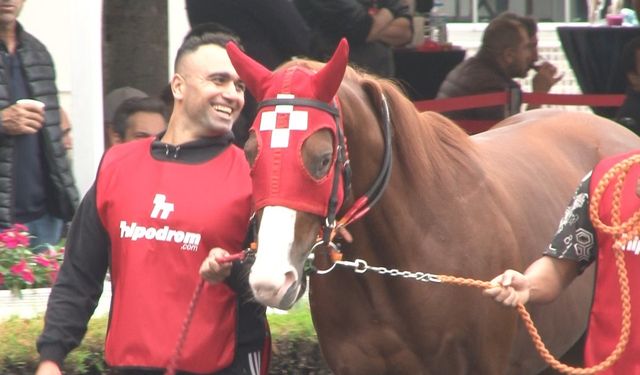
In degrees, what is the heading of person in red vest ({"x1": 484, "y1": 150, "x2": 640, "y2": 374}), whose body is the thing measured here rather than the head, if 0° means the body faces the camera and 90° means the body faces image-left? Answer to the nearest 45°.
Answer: approximately 45°

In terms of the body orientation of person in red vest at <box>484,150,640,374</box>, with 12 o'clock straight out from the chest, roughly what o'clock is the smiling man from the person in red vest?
The smiling man is roughly at 2 o'clock from the person in red vest.

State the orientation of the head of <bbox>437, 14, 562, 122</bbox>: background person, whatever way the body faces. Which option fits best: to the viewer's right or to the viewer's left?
to the viewer's right

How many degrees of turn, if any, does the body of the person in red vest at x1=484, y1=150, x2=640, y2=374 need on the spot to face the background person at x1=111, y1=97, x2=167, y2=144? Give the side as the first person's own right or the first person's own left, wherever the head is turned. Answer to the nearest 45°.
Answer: approximately 90° to the first person's own right

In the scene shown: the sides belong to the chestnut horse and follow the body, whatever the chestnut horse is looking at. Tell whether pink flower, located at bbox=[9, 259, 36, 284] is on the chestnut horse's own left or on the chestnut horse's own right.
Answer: on the chestnut horse's own right

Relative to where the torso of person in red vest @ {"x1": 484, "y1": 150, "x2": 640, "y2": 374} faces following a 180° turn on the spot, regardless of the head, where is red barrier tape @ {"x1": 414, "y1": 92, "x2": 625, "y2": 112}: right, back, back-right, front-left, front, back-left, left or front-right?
front-left

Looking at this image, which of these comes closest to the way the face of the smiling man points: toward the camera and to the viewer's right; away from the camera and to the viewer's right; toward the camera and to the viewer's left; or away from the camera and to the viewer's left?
toward the camera and to the viewer's right

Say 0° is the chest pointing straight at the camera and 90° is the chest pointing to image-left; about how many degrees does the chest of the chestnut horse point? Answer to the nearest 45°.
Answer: approximately 45°
